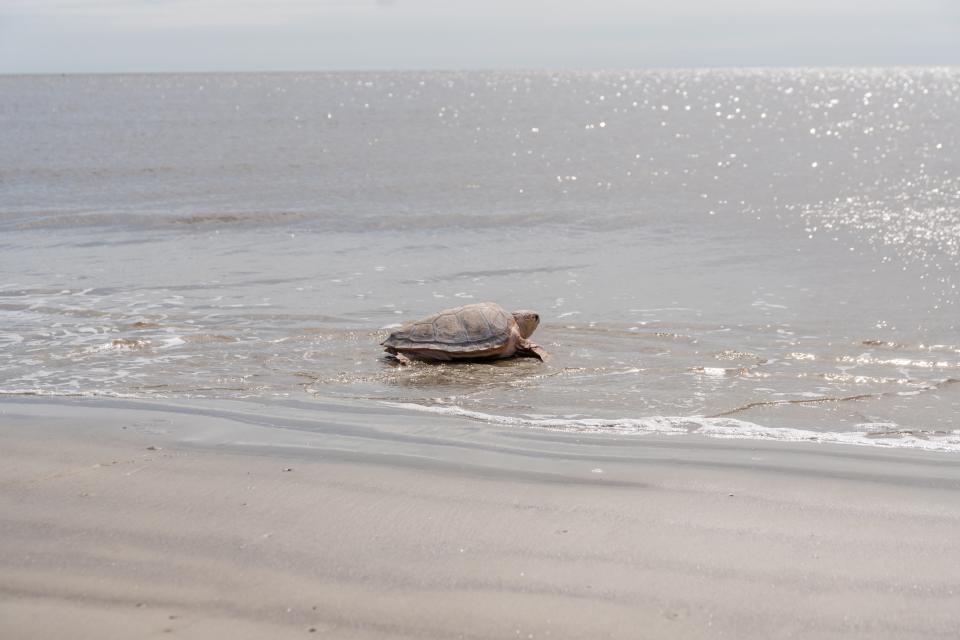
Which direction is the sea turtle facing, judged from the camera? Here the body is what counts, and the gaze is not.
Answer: to the viewer's right
